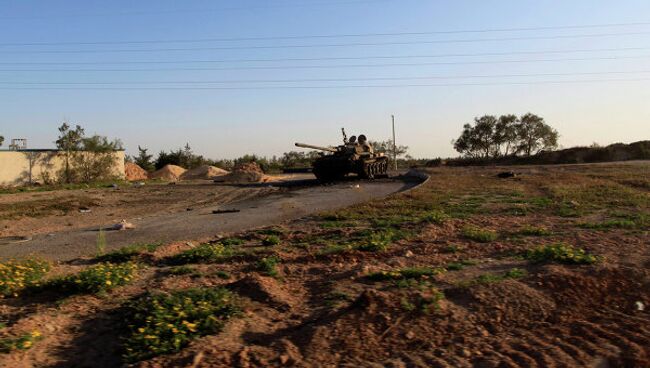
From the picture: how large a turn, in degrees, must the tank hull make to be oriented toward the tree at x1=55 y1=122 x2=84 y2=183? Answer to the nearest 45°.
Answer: approximately 45° to its right

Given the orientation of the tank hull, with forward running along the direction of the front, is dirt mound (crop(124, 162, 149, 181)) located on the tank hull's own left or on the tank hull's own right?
on the tank hull's own right

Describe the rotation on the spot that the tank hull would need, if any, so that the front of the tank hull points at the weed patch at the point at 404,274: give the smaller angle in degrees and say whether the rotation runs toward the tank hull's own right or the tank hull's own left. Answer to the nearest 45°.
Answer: approximately 45° to the tank hull's own left

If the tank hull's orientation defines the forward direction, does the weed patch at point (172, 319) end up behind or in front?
in front

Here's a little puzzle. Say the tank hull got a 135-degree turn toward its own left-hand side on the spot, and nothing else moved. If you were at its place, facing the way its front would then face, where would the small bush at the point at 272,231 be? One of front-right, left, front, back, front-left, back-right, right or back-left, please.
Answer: right

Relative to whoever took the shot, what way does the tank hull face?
facing the viewer and to the left of the viewer

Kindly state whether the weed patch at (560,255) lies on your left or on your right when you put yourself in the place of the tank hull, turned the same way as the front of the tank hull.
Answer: on your left

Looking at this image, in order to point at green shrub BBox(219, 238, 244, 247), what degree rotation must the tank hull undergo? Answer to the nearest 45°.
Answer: approximately 45° to its left

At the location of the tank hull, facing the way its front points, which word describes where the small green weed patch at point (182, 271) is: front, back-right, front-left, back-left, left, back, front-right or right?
front-left

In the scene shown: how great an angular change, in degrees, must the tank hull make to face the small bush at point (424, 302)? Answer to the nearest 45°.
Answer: approximately 45° to its left
